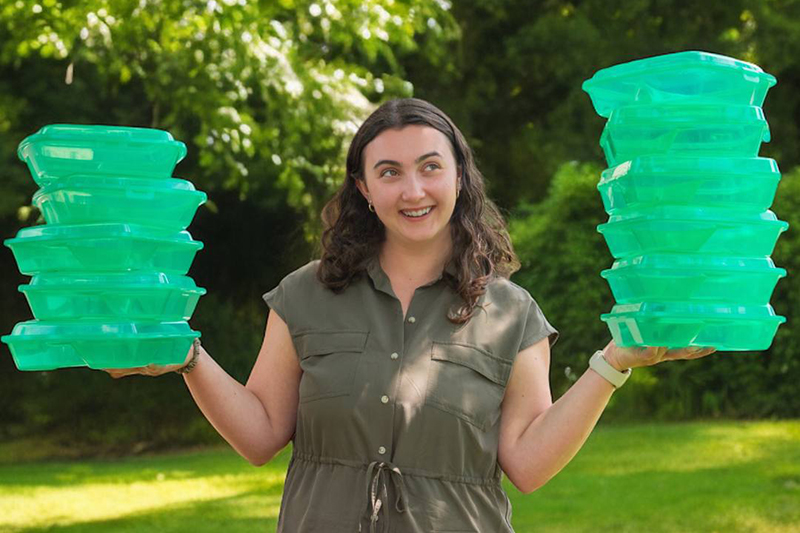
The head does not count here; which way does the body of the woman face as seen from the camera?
toward the camera
